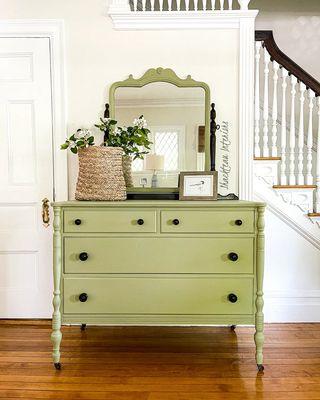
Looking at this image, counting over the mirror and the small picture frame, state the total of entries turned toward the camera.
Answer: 2

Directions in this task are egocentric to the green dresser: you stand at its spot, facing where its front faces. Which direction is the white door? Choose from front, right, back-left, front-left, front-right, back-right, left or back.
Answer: back-right

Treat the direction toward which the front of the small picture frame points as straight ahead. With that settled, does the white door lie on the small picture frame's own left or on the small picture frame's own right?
on the small picture frame's own right

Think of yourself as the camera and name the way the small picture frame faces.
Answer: facing the viewer

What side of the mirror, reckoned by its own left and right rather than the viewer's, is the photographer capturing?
front

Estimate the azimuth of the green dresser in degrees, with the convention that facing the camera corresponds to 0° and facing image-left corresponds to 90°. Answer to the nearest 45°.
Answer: approximately 0°

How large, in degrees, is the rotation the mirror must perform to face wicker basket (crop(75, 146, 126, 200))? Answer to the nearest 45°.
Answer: approximately 45° to its right

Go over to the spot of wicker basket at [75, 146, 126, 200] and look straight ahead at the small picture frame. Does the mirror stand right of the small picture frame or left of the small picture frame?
left

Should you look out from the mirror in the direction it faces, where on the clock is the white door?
The white door is roughly at 3 o'clock from the mirror.

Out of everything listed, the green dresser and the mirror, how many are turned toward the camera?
2
